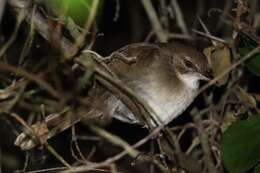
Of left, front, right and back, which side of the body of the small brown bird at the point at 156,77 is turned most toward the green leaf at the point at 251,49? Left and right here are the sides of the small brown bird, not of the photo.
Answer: front

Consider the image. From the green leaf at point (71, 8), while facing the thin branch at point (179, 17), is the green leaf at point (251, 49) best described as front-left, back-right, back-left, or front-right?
front-right

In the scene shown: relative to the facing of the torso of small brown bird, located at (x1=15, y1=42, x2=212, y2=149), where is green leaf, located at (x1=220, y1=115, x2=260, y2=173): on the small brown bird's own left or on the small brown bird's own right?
on the small brown bird's own right

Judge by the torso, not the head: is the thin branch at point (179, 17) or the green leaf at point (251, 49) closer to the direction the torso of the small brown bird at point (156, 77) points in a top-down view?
the green leaf

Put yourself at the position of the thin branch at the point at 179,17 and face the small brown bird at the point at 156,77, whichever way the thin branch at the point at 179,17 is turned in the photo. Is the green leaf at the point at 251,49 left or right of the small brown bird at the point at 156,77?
left

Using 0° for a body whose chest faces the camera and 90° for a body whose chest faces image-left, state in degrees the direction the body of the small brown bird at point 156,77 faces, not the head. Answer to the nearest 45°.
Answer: approximately 270°

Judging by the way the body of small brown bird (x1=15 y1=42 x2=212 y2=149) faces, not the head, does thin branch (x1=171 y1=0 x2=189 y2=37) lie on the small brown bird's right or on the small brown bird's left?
on the small brown bird's left

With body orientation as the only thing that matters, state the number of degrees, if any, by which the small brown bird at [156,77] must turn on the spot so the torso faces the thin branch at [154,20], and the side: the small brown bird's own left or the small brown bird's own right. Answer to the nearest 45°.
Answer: approximately 90° to the small brown bird's own left
